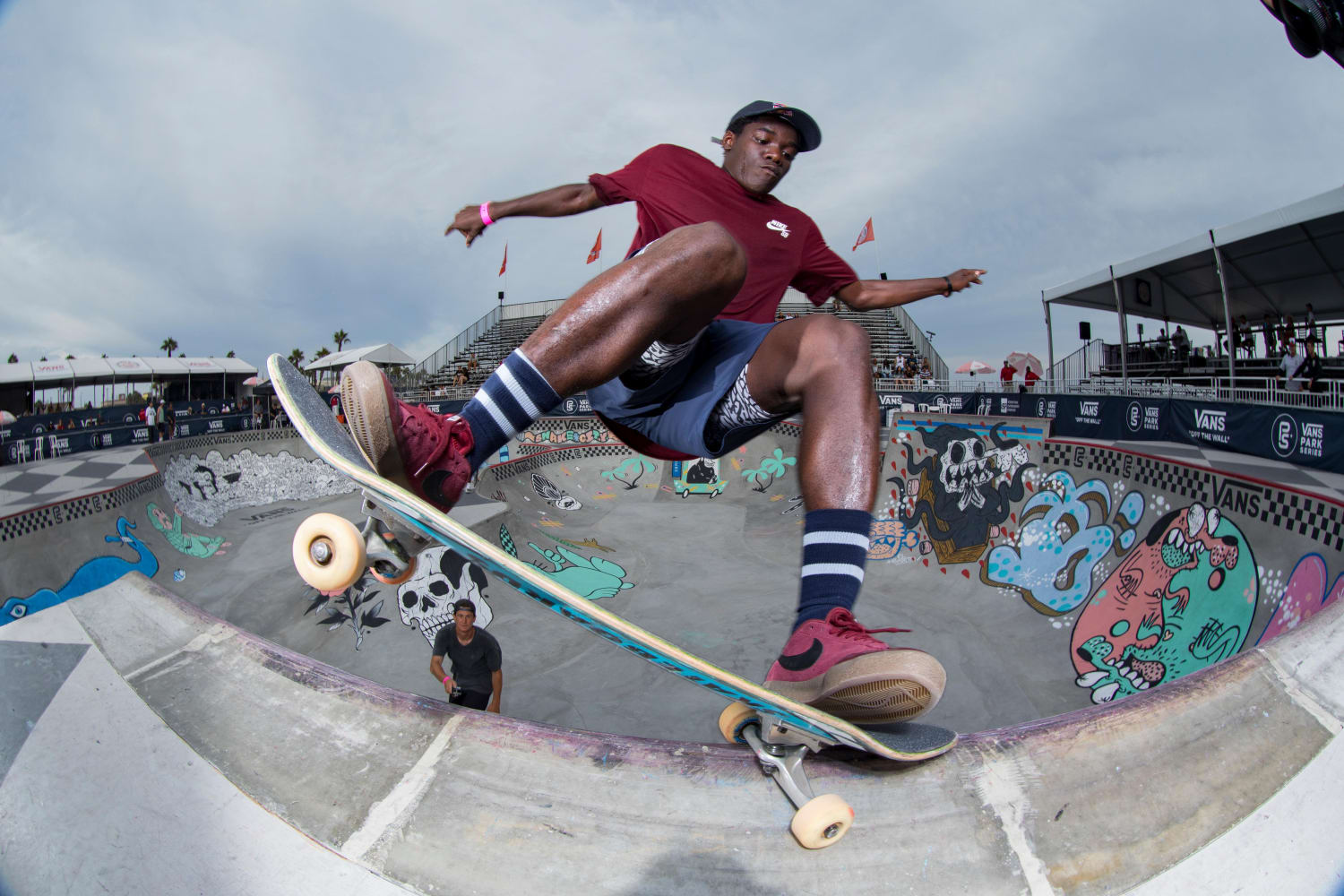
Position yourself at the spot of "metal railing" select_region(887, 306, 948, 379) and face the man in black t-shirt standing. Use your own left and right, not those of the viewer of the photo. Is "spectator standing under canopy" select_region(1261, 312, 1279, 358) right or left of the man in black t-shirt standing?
left

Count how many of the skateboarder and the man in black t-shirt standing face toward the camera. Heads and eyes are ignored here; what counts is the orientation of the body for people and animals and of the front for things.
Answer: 2

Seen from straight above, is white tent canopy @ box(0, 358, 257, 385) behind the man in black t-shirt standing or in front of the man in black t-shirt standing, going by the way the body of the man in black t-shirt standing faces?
behind

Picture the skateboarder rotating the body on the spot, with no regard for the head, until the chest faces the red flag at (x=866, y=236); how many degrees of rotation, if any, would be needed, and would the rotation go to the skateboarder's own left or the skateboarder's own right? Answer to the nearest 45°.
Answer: approximately 180°

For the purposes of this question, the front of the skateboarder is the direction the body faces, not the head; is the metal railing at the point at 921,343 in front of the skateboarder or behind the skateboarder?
behind

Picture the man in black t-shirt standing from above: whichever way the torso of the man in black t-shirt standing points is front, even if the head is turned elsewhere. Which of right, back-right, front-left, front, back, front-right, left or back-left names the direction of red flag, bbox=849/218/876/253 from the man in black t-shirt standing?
back-left

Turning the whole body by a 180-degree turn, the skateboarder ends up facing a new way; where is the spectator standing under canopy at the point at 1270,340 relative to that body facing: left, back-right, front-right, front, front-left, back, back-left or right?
front-right

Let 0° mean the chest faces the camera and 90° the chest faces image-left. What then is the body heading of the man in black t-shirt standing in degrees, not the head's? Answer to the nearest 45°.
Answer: approximately 0°
